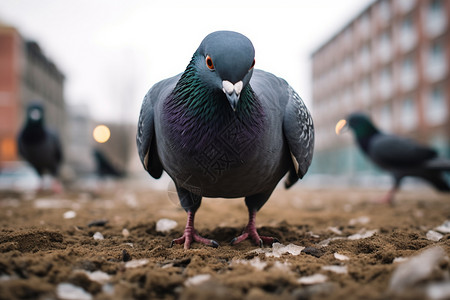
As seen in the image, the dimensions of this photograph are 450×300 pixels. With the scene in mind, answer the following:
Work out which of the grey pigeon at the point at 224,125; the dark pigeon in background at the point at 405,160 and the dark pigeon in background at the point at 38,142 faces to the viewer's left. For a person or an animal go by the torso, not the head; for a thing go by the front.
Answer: the dark pigeon in background at the point at 405,160

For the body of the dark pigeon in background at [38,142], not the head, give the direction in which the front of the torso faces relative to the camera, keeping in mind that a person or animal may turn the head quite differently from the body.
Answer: toward the camera

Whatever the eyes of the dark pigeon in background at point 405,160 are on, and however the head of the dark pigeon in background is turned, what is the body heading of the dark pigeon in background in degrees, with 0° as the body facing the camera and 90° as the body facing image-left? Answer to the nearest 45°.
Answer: approximately 90°

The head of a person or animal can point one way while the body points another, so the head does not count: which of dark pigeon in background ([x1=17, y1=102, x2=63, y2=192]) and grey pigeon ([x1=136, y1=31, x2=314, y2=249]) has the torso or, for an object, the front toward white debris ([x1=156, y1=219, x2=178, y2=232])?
the dark pigeon in background

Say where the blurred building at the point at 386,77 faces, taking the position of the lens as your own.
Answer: facing the viewer and to the left of the viewer

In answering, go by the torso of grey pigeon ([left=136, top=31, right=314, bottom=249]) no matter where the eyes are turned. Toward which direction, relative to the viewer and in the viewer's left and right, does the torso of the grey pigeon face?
facing the viewer

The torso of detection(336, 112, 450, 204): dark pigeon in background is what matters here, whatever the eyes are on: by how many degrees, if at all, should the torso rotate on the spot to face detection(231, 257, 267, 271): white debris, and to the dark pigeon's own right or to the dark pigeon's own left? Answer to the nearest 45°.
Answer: approximately 90° to the dark pigeon's own left

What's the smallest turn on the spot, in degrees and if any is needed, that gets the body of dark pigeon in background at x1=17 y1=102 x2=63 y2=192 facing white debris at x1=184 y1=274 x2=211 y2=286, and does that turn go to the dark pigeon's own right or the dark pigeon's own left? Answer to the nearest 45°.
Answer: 0° — it already faces it

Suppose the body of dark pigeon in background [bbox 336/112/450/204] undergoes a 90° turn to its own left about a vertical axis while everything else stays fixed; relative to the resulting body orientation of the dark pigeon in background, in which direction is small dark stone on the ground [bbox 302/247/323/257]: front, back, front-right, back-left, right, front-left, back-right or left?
front

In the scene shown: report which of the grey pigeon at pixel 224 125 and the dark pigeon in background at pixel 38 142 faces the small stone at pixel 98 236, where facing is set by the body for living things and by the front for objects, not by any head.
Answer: the dark pigeon in background

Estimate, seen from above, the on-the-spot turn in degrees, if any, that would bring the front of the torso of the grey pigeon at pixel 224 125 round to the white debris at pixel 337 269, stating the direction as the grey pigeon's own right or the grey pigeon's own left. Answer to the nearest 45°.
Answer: approximately 45° to the grey pigeon's own left

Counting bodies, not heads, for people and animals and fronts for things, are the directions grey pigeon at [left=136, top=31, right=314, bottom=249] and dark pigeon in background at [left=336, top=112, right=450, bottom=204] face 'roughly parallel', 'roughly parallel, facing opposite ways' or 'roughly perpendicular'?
roughly perpendicular

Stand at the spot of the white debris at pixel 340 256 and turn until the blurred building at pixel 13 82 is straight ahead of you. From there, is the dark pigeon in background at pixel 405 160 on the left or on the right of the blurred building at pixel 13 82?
right

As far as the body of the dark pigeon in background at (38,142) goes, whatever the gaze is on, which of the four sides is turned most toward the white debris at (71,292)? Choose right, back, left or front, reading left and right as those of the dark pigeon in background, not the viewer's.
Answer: front
